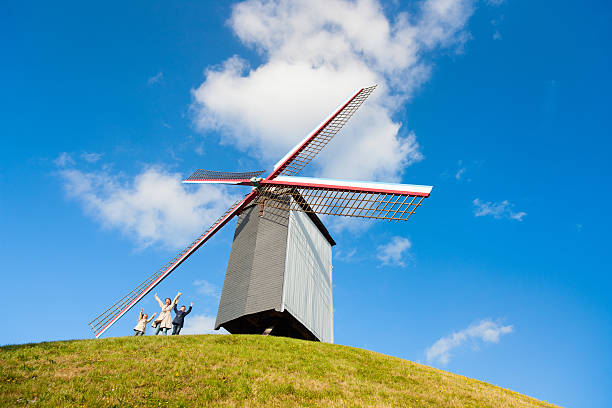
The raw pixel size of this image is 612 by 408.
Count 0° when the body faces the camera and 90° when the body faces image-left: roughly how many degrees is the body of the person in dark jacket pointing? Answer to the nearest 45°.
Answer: approximately 0°

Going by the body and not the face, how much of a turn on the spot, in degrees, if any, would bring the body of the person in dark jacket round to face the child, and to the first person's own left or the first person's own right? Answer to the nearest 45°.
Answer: approximately 90° to the first person's own right
